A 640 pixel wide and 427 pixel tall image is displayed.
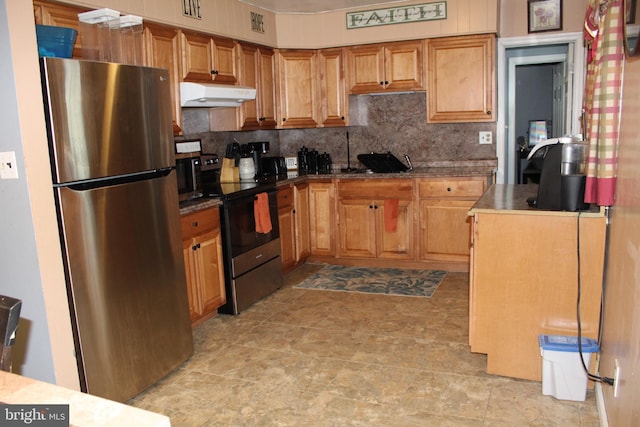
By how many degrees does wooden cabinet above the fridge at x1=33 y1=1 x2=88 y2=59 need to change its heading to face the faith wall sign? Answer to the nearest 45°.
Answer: approximately 45° to its left

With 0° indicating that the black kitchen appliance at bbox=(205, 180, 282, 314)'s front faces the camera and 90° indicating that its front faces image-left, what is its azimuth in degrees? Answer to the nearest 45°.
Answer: approximately 315°

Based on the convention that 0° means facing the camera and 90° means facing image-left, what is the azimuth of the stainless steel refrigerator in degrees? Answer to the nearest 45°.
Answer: approximately 315°

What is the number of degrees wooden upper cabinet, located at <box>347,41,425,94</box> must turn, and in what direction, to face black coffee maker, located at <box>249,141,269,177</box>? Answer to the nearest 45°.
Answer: approximately 90° to its right

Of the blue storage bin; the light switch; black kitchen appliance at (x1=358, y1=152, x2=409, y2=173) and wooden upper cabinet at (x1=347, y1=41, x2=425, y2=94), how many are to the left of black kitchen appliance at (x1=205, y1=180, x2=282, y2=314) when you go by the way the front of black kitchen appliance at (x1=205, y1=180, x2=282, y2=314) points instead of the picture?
2

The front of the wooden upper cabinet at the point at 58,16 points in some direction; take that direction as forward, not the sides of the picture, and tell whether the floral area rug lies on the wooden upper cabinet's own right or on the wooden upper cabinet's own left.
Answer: on the wooden upper cabinet's own left

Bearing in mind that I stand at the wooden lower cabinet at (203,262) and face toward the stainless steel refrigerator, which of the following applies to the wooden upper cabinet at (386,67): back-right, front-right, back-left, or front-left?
back-left

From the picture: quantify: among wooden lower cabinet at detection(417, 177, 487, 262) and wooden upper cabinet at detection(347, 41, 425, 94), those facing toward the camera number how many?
2

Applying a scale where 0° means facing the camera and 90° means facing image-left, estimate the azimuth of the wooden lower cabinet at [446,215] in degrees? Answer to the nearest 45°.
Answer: approximately 0°

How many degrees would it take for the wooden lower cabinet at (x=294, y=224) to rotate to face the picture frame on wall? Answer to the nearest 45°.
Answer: approximately 45° to its left

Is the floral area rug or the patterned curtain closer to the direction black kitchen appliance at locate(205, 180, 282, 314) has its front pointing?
the patterned curtain
